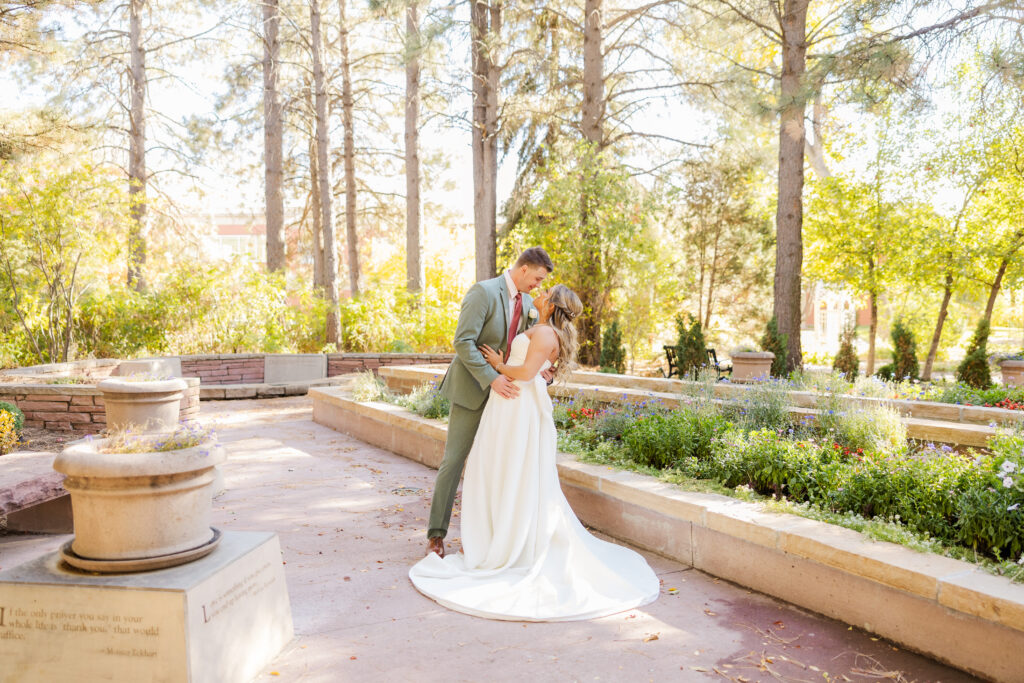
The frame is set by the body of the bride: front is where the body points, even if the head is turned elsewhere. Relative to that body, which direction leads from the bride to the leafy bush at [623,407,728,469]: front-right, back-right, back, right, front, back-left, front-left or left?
back-right

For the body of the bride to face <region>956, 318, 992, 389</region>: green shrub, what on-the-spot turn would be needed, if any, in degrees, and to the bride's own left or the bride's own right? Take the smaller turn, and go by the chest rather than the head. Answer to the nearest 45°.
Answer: approximately 135° to the bride's own right

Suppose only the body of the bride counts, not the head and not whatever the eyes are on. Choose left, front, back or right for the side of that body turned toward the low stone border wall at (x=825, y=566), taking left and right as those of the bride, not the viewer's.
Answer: back

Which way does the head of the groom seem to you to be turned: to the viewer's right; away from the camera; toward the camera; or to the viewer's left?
to the viewer's right

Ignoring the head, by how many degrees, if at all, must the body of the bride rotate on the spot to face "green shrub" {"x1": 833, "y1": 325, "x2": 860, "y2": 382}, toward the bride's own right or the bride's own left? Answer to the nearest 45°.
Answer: approximately 135° to the bride's own right

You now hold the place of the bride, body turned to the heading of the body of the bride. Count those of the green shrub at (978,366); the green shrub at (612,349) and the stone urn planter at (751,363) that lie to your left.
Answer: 0

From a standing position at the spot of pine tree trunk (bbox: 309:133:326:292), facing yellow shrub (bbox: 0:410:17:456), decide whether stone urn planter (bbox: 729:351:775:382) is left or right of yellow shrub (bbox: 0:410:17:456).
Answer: left

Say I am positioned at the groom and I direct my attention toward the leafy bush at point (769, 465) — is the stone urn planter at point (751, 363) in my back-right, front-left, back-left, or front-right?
front-left

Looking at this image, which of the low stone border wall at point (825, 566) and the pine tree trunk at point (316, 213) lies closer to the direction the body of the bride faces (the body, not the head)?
the pine tree trunk

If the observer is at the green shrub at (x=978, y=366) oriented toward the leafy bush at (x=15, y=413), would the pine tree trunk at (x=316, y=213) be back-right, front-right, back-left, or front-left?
front-right

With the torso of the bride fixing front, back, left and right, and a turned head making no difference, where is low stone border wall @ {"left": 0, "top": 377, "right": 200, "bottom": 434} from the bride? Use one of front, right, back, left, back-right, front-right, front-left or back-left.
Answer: front-right

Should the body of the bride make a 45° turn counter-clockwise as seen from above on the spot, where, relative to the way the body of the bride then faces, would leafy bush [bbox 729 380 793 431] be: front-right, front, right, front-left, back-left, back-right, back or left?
back

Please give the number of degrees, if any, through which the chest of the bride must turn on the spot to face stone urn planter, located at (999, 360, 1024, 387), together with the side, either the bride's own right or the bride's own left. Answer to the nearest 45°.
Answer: approximately 135° to the bride's own right

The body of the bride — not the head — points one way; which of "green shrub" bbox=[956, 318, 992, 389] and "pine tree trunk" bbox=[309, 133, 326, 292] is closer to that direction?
the pine tree trunk

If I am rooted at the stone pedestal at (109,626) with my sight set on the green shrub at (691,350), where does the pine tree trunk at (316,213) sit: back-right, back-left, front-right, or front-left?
front-left

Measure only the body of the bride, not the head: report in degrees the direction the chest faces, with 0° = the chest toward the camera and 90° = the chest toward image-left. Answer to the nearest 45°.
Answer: approximately 90°

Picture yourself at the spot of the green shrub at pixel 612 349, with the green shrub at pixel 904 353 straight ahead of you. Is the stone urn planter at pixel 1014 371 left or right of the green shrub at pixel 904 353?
right

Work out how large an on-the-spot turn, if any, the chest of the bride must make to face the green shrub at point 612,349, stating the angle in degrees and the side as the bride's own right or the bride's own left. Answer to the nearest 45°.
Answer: approximately 90° to the bride's own right
